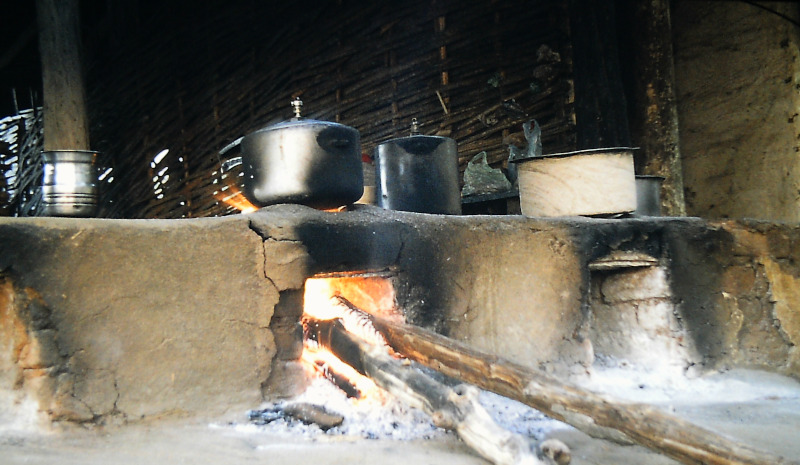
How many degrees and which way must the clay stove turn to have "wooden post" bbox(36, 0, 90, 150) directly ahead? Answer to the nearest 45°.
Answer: approximately 135° to its right

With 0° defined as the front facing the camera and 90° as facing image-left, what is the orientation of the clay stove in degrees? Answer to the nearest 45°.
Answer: approximately 0°
